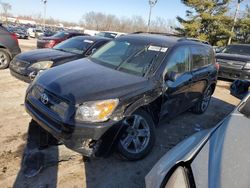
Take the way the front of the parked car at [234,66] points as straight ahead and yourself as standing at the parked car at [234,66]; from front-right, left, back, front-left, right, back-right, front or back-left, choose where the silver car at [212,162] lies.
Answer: front-left

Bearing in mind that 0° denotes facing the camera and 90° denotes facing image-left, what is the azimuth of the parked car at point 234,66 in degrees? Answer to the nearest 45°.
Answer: approximately 45°

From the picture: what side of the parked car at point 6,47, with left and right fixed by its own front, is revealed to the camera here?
left

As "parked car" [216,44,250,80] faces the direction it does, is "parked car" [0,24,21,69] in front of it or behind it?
in front

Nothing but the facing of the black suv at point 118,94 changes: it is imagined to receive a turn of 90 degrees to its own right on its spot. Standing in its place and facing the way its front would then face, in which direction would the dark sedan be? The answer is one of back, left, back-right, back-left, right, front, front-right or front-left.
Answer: front
